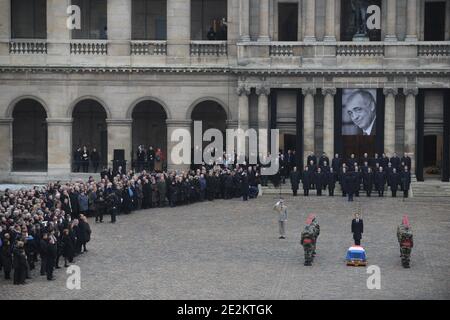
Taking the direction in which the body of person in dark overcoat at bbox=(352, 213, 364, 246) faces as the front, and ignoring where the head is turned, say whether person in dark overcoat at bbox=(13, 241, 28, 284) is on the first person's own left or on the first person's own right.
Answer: on the first person's own right

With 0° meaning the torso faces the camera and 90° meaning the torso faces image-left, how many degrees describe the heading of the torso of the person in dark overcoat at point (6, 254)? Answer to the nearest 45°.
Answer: approximately 270°

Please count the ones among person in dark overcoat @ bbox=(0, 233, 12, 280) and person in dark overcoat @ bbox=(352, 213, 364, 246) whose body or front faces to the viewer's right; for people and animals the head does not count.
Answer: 1

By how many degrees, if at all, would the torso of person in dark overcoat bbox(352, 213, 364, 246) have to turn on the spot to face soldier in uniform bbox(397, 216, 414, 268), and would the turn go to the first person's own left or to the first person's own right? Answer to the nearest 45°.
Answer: approximately 45° to the first person's own left

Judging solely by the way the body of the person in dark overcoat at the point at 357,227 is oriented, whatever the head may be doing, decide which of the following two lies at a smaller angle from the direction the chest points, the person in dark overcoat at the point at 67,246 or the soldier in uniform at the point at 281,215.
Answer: the person in dark overcoat

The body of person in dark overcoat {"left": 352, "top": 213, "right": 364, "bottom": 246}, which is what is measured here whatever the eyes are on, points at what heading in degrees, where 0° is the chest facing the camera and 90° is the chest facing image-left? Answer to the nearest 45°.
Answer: approximately 0°
